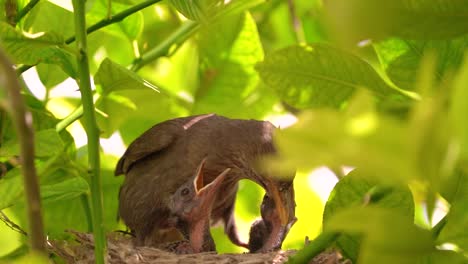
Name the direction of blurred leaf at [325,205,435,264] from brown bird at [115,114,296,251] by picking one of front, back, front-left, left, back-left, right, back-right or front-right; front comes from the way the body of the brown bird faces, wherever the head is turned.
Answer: right

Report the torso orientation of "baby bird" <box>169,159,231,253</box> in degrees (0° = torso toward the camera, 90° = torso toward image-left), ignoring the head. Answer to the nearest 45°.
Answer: approximately 270°

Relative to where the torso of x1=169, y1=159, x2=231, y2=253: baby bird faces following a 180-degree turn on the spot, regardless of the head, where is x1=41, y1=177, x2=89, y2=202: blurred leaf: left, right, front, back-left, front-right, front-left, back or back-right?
left

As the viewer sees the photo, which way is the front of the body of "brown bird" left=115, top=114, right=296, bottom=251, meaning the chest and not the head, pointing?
to the viewer's right
